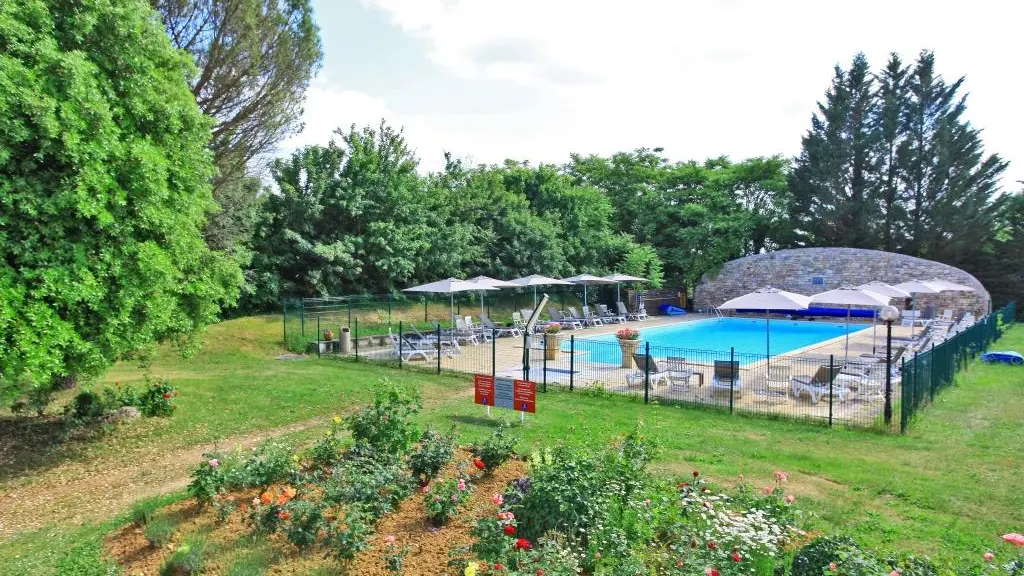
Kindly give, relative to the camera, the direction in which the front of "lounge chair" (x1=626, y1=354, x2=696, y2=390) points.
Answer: facing to the right of the viewer

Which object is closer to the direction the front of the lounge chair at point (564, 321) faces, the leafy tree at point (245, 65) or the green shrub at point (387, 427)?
the green shrub

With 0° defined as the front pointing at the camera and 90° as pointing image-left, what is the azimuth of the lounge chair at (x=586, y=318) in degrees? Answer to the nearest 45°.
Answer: approximately 315°

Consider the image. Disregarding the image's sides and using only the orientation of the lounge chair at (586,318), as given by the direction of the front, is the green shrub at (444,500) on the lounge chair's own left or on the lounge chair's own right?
on the lounge chair's own right

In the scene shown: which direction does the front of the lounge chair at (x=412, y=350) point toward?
to the viewer's right

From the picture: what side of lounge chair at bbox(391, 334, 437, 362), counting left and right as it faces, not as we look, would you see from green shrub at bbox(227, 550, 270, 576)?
right

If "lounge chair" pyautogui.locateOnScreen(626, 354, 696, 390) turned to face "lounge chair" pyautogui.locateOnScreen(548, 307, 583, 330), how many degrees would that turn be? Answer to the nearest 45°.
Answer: approximately 90° to its left
